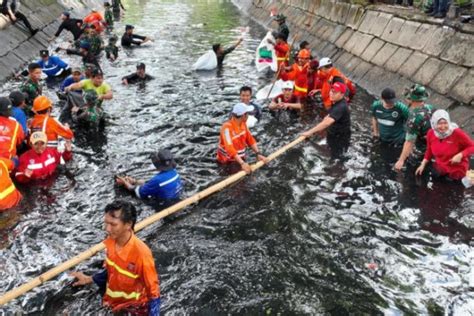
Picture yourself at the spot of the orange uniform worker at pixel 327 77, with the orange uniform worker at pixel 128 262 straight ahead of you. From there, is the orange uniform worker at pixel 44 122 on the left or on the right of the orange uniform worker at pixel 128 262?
right

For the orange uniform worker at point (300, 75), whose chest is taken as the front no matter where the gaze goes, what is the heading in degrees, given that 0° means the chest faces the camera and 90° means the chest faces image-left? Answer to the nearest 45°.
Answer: approximately 45°

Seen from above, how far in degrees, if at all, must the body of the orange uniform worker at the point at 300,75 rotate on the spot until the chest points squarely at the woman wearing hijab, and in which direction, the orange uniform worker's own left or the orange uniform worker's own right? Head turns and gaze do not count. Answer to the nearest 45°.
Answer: approximately 90° to the orange uniform worker's own left

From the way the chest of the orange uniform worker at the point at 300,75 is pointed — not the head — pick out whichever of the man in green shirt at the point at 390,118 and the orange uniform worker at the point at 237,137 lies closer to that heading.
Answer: the orange uniform worker

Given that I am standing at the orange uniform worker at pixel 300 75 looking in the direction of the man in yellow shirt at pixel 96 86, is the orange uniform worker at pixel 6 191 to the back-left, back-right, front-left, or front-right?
front-left

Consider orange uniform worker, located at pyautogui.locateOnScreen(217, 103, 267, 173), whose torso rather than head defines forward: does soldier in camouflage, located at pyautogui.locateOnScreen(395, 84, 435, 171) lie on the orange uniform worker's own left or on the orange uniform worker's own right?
on the orange uniform worker's own left

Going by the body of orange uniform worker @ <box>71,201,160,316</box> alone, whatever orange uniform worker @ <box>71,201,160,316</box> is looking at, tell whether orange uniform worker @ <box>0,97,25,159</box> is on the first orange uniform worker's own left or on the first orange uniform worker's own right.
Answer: on the first orange uniform worker's own right

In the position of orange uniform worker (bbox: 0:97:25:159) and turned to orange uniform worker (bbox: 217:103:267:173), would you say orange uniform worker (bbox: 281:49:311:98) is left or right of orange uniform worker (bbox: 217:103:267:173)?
left
